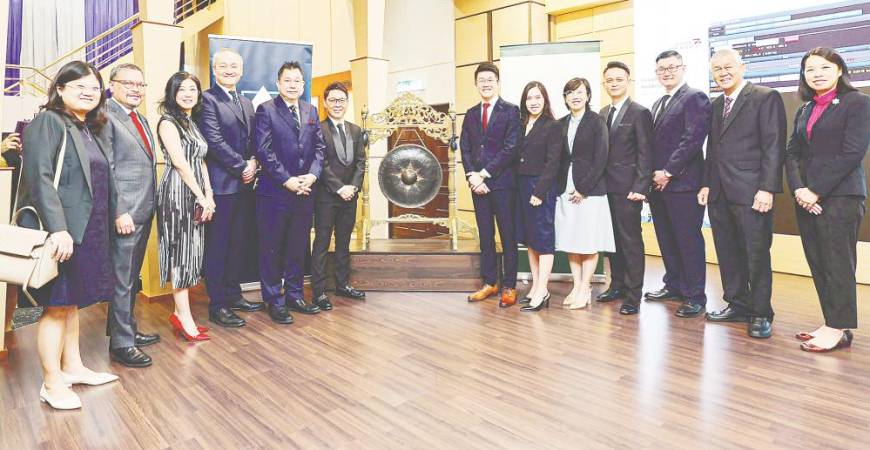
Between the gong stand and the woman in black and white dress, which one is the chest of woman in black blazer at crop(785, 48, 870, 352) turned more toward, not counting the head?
the woman in black and white dress

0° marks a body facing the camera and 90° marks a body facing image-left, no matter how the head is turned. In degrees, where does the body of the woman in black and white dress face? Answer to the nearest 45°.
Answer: approximately 315°

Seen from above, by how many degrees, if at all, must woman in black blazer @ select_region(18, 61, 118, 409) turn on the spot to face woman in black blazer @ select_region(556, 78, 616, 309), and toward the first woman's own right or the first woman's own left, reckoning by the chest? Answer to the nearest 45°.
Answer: approximately 45° to the first woman's own left

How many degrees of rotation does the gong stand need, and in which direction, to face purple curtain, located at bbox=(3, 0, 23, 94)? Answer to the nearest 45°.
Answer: approximately 135° to its right

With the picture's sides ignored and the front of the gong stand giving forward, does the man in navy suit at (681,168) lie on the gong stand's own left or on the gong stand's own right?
on the gong stand's own left

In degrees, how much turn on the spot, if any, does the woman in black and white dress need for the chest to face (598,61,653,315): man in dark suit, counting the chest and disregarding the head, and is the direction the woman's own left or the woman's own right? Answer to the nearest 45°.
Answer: approximately 45° to the woman's own left
